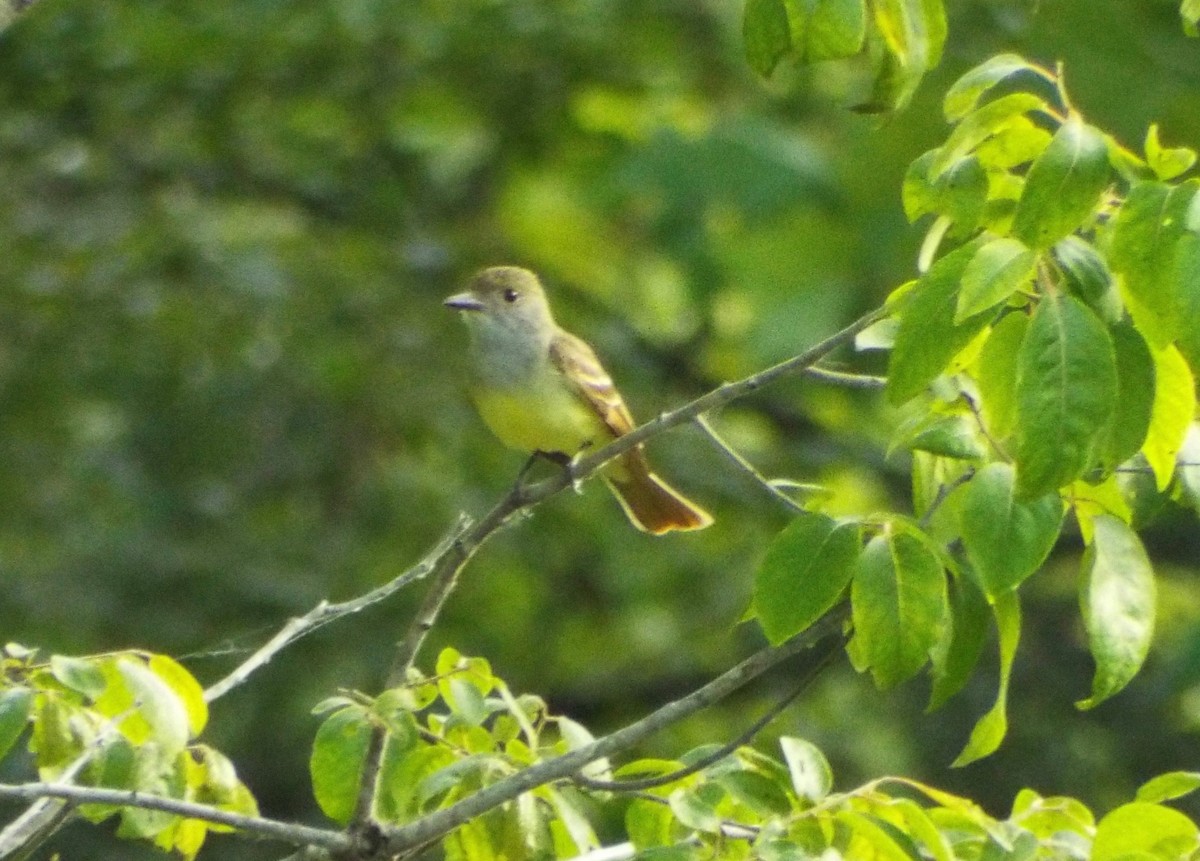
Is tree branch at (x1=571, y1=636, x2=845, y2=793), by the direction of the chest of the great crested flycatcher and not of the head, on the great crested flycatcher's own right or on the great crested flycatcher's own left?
on the great crested flycatcher's own left

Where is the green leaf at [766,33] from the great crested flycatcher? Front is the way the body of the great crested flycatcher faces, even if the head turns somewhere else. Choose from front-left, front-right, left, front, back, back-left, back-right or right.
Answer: back-left

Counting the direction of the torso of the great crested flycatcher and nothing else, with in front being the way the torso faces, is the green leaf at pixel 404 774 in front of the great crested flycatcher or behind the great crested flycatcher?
in front

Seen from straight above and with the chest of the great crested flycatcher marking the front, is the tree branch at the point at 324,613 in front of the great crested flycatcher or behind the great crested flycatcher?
in front

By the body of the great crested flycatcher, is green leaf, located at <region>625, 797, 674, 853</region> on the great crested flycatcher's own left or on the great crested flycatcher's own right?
on the great crested flycatcher's own left

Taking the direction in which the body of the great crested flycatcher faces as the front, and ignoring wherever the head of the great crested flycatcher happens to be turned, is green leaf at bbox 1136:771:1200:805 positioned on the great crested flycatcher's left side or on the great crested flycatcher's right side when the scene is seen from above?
on the great crested flycatcher's left side

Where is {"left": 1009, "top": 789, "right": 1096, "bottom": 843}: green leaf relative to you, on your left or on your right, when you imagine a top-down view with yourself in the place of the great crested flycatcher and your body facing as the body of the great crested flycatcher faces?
on your left

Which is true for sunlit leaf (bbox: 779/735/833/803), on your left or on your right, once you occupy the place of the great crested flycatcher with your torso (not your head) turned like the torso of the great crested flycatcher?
on your left

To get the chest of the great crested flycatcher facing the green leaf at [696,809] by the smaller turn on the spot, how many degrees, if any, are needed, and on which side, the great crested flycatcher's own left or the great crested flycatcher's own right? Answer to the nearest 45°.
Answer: approximately 45° to the great crested flycatcher's own left

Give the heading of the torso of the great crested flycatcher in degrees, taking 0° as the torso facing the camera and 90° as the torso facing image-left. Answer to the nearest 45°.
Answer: approximately 45°
